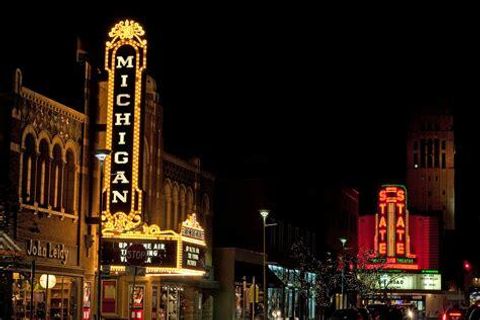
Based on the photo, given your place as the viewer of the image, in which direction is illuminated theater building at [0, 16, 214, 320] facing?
facing the viewer and to the right of the viewer

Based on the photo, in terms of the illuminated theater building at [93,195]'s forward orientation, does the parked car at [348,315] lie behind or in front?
in front

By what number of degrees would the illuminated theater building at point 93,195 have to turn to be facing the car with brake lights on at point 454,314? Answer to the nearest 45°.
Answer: approximately 45° to its left
